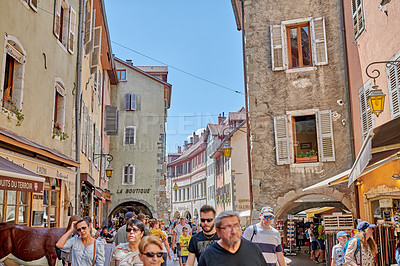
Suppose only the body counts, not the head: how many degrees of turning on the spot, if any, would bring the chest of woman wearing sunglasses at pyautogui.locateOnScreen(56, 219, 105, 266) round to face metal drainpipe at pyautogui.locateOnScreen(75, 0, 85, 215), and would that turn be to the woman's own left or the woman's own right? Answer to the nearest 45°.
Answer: approximately 180°

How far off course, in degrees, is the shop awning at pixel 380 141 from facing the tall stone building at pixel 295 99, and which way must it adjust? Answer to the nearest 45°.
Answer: approximately 90° to its right

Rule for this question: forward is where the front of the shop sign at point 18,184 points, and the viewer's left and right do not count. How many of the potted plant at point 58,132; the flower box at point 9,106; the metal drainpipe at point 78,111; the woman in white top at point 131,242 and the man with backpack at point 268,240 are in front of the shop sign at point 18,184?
2

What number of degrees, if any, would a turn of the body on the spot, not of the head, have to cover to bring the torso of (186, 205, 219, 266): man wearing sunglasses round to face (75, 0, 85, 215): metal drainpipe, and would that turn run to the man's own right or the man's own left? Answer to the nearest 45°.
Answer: approximately 135° to the man's own right

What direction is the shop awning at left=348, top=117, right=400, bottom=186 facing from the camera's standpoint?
to the viewer's left

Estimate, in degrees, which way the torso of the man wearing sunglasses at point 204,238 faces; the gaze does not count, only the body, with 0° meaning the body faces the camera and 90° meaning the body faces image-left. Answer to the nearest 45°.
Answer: approximately 0°

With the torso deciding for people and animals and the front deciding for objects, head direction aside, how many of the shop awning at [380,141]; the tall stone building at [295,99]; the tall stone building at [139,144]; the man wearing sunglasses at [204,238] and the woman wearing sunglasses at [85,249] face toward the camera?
4

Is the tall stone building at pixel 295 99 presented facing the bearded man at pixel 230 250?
yes

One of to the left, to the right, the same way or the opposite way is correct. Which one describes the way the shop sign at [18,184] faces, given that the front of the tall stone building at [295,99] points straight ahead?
to the left

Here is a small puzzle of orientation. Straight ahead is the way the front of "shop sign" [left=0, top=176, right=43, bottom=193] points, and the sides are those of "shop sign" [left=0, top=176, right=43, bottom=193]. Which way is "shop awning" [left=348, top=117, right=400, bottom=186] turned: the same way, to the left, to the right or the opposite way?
the opposite way

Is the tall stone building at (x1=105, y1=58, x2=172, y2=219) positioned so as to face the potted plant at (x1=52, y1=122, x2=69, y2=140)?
yes

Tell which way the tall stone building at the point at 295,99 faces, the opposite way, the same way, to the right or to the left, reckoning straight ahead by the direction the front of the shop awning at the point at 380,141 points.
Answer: to the left
